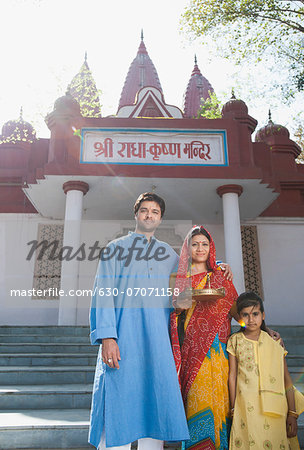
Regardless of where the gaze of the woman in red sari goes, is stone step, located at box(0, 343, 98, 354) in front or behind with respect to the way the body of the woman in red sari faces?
behind

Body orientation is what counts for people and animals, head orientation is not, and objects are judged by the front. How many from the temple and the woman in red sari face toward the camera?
2

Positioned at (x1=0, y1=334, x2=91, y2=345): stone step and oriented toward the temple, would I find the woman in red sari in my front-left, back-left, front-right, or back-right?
back-right

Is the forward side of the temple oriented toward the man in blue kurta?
yes

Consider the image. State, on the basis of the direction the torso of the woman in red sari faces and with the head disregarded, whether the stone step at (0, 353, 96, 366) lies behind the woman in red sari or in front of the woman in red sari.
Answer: behind

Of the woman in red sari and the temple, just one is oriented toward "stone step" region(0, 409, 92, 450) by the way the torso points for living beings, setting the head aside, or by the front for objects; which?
the temple

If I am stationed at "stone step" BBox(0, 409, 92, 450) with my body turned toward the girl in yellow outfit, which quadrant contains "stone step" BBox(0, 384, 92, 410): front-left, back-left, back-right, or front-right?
back-left

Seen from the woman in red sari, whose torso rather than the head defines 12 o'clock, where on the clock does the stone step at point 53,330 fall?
The stone step is roughly at 5 o'clock from the woman in red sari.

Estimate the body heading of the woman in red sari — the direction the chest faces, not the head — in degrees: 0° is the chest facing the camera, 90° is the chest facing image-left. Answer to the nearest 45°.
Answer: approximately 0°

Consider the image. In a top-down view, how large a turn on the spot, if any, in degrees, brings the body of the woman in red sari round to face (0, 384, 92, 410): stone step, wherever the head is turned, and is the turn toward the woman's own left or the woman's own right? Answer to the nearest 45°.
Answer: approximately 135° to the woman's own right
